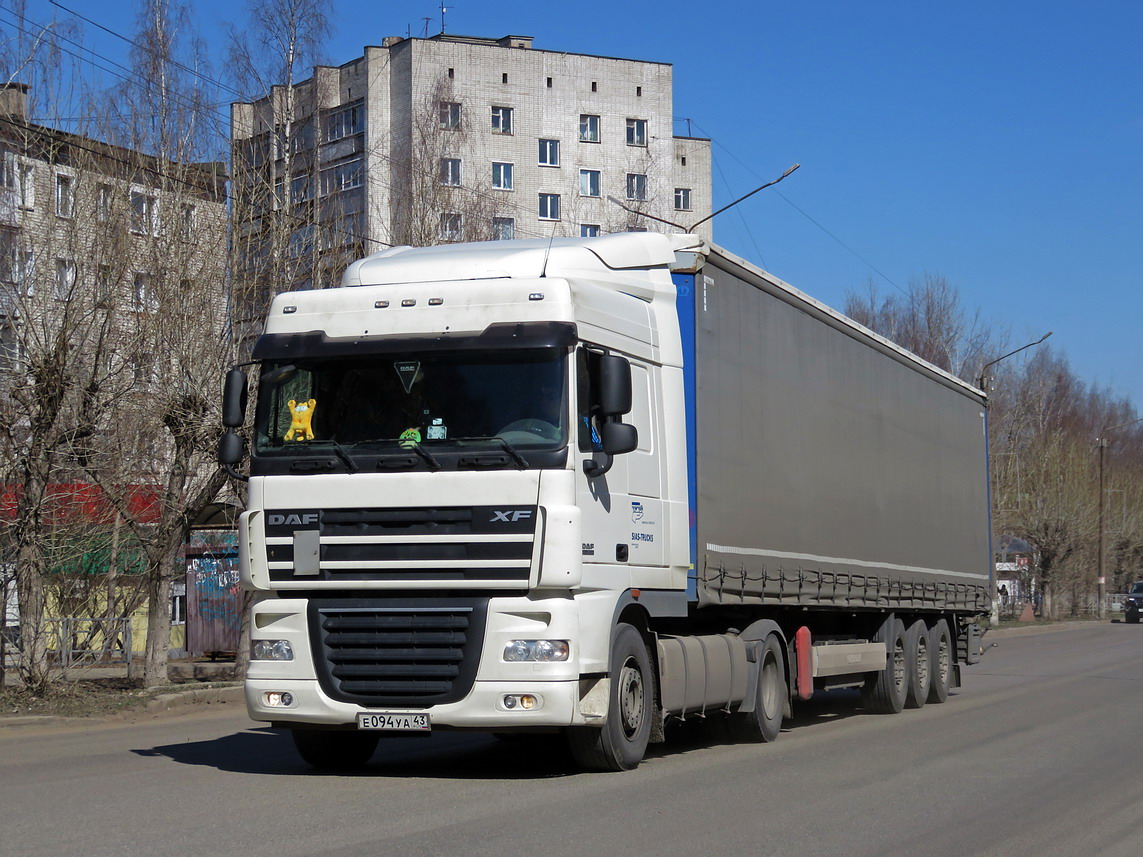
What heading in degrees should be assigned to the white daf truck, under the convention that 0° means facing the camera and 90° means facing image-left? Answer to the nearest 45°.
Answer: approximately 45°

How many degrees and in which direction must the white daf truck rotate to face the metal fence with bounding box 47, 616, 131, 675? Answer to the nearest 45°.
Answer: approximately 90° to its right

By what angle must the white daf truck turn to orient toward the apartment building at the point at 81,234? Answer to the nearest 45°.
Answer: approximately 90° to its right
